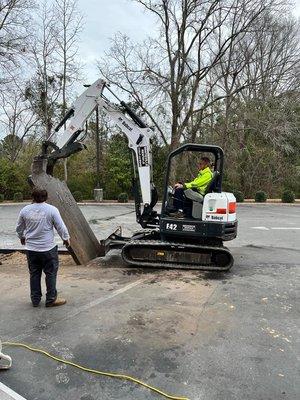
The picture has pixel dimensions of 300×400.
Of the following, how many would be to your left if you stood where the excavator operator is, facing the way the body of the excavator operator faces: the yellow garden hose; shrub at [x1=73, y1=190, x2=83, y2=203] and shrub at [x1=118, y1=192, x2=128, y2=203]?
1

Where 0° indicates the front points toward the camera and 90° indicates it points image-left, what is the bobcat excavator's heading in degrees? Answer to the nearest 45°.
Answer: approximately 90°

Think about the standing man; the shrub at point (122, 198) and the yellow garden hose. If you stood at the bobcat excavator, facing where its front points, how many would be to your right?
1

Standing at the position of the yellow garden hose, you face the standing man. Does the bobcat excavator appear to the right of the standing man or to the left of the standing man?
right

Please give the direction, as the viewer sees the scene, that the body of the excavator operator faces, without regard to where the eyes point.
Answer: to the viewer's left

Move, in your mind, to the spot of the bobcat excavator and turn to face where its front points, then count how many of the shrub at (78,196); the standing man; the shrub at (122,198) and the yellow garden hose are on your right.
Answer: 2

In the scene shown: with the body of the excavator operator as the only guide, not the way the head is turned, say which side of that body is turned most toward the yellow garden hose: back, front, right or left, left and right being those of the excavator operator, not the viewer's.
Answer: left

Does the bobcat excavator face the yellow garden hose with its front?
no

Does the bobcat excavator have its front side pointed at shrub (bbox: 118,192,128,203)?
no

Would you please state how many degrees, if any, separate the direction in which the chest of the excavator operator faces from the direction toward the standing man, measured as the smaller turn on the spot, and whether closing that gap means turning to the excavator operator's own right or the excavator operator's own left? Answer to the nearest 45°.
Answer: approximately 45° to the excavator operator's own left
